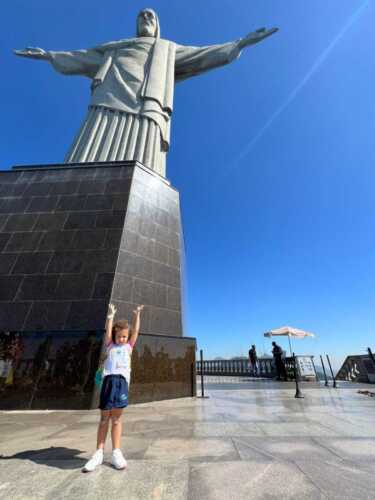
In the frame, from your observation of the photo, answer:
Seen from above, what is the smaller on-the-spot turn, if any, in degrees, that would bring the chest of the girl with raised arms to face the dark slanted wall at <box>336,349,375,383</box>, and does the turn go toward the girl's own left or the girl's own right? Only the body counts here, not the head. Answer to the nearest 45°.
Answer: approximately 135° to the girl's own left

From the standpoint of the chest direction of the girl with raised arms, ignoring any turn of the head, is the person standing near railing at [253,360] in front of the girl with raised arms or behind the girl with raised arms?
behind

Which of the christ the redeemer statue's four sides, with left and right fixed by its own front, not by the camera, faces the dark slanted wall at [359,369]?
left

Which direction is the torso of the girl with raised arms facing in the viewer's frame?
toward the camera

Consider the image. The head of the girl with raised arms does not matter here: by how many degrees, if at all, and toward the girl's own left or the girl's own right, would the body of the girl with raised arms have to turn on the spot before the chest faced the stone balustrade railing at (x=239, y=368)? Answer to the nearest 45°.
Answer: approximately 135° to the girl's own left

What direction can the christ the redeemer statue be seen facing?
toward the camera

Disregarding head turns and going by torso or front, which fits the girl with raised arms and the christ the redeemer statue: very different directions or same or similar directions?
same or similar directions
